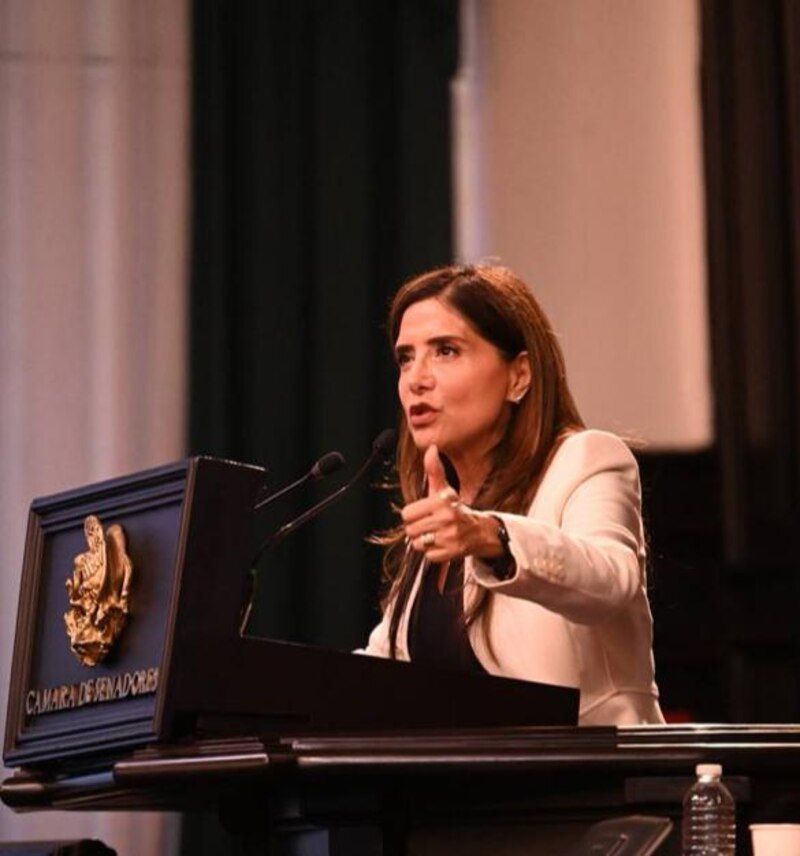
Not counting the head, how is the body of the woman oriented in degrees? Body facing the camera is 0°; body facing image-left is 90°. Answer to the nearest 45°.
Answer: approximately 45°

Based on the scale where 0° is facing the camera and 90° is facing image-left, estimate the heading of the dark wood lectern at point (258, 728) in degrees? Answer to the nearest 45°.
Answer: approximately 45°

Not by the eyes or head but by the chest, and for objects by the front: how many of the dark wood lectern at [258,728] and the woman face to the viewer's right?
0

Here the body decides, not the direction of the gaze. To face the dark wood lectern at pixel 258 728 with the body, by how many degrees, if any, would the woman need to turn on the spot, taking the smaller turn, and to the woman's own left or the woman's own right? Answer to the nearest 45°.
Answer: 0° — they already face it

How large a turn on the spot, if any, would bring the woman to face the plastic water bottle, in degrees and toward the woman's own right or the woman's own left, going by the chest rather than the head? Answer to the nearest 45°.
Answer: approximately 45° to the woman's own left
